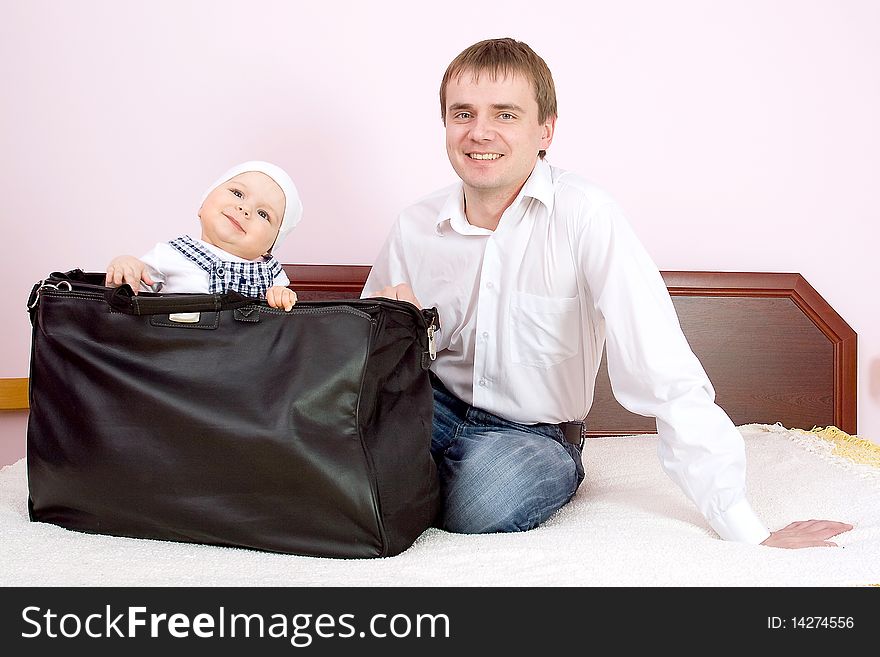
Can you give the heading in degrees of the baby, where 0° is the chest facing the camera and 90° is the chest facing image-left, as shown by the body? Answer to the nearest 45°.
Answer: approximately 0°

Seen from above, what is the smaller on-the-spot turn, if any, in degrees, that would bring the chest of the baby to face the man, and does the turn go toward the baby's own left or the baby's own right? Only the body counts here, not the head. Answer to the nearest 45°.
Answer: approximately 90° to the baby's own left
